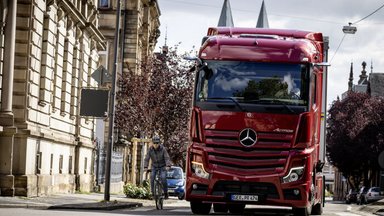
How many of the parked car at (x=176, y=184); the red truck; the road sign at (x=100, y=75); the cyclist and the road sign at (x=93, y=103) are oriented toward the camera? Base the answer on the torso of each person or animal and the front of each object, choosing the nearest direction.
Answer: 3

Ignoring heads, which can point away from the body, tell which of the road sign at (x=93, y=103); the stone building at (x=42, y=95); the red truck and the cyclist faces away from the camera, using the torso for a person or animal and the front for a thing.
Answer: the road sign

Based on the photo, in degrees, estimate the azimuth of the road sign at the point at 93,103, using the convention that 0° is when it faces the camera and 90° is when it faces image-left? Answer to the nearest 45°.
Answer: approximately 180°

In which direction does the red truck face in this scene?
toward the camera

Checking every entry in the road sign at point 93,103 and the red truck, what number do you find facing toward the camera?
1

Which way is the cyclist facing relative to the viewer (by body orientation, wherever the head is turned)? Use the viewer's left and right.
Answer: facing the viewer

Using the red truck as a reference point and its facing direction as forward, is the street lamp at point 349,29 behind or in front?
behind

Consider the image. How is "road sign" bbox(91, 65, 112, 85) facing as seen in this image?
away from the camera

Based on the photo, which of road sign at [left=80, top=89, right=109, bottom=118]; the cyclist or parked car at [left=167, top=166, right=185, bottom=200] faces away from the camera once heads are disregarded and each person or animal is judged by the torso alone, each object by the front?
the road sign

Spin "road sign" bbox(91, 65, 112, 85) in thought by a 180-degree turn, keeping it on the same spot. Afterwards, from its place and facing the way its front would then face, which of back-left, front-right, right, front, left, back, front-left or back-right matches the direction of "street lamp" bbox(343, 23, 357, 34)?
back-left

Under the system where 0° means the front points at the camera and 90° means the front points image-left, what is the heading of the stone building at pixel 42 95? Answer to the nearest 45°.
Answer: approximately 315°

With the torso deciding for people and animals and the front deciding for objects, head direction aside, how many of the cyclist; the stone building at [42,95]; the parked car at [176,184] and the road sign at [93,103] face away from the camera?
1

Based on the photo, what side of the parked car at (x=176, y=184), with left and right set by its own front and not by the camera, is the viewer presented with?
front

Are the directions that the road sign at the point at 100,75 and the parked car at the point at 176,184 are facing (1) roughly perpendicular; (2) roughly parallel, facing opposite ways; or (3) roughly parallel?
roughly parallel, facing opposite ways
